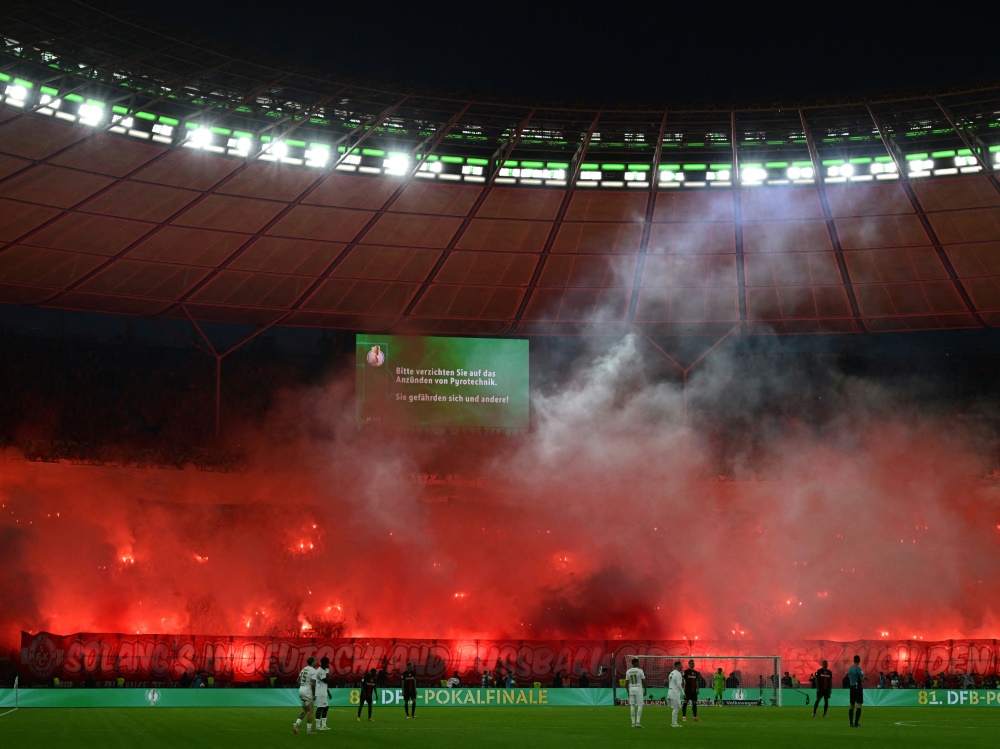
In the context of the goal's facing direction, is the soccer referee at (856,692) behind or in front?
in front

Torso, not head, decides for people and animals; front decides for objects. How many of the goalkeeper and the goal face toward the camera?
2

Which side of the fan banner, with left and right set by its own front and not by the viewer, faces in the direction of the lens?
front

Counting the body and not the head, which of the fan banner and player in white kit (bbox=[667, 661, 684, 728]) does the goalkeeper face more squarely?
the player in white kit

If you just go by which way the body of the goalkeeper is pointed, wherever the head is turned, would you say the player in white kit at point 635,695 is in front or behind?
in front

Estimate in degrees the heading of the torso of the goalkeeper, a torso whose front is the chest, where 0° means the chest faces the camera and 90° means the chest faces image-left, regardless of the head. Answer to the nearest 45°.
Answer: approximately 0°

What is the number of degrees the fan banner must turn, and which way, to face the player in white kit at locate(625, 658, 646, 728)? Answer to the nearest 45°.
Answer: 0° — it already faces them

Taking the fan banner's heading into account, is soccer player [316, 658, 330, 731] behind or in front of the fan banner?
in front
